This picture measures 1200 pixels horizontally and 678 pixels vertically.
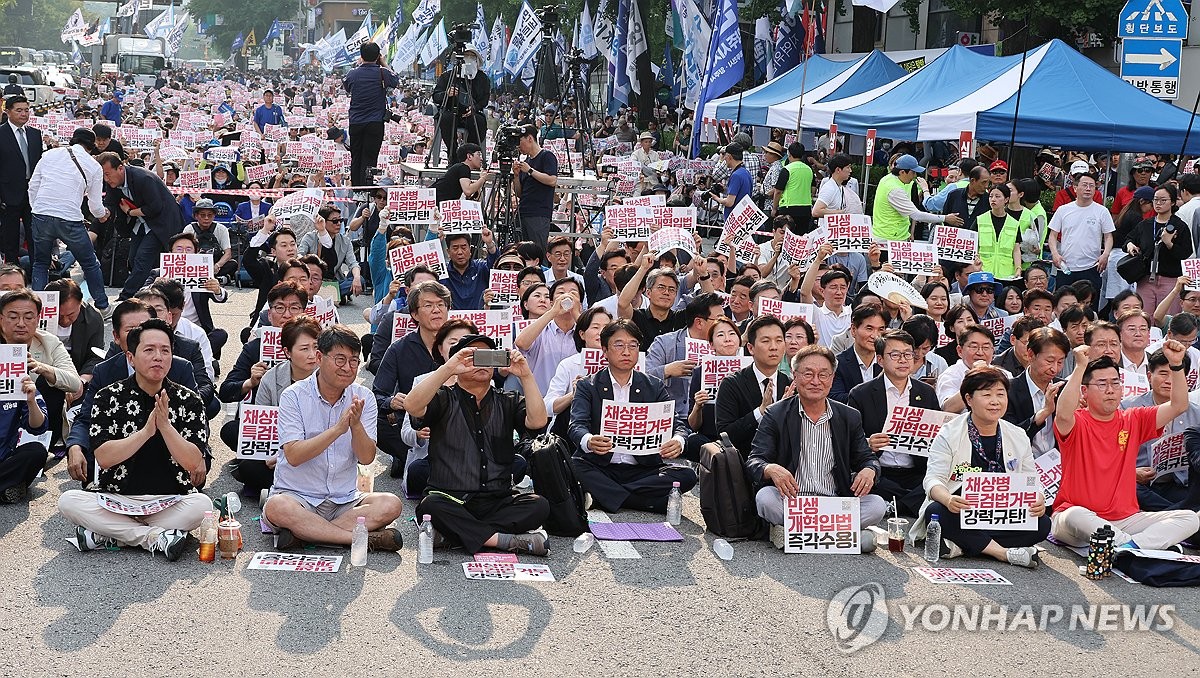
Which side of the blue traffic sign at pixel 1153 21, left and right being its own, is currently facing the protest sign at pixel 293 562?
front

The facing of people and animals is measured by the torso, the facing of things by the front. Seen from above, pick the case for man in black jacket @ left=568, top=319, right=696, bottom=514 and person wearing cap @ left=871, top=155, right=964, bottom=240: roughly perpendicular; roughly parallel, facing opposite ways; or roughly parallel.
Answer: roughly perpendicular

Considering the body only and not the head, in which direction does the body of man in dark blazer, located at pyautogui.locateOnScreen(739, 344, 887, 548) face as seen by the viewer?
toward the camera

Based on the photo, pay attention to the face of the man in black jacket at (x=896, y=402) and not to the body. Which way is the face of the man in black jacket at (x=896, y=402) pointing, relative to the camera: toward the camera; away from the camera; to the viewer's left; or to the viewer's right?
toward the camera

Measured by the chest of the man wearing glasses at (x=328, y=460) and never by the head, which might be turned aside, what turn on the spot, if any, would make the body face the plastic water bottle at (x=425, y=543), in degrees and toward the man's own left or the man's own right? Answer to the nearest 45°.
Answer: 0° — they already face it

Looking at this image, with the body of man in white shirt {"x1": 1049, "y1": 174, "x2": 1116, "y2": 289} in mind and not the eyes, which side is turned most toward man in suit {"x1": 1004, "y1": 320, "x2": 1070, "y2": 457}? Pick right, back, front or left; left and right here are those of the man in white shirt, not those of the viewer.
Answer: front

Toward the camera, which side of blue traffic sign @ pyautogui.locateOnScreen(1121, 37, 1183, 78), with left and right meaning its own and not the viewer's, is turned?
front

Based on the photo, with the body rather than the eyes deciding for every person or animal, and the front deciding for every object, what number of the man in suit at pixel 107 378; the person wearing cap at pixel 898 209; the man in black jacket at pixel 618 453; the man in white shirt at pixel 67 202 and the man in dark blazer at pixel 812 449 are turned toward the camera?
3

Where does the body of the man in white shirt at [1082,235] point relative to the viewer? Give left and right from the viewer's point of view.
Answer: facing the viewer

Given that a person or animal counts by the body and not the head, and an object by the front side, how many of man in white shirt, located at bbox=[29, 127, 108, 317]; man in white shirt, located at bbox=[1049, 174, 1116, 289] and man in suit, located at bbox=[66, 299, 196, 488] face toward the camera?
2

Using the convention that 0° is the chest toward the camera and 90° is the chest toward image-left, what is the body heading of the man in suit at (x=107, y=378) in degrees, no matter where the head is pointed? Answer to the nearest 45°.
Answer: approximately 0°

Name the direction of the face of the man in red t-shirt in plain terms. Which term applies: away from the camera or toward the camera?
toward the camera

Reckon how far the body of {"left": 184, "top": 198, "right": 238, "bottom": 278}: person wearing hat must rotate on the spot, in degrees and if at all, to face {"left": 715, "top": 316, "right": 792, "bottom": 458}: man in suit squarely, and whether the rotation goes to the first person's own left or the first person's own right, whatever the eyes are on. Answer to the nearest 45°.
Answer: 0° — they already face them

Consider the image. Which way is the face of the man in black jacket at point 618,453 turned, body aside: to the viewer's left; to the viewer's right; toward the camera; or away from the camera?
toward the camera

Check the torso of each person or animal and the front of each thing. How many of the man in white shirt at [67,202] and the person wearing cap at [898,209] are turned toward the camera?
0

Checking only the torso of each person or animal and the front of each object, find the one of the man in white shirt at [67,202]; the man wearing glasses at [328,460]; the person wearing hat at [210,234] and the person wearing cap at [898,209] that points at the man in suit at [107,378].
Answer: the person wearing hat at [210,234]

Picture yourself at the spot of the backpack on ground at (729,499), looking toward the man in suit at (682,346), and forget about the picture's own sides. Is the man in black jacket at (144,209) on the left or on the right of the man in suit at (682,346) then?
left
